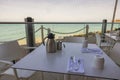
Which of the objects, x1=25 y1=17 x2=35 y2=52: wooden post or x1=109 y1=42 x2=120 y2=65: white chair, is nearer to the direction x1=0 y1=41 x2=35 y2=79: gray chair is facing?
the white chair

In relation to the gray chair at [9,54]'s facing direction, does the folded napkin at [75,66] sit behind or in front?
in front

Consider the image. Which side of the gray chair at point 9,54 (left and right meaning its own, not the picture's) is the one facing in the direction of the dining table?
front

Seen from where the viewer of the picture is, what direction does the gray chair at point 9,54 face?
facing the viewer and to the right of the viewer

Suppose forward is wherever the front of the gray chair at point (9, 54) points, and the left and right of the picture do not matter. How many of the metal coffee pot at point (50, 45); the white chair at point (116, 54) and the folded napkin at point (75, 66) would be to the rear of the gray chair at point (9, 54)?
0

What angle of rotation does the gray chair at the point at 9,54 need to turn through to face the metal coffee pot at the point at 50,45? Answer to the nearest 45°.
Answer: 0° — it already faces it

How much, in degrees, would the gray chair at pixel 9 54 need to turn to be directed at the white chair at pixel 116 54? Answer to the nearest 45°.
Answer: approximately 45° to its left

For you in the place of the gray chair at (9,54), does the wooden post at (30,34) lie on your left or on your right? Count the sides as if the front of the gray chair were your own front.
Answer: on your left

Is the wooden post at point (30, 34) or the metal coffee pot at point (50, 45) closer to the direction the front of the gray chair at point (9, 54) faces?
the metal coffee pot
